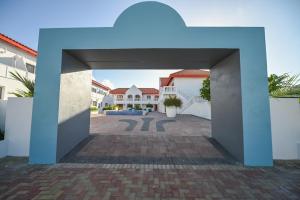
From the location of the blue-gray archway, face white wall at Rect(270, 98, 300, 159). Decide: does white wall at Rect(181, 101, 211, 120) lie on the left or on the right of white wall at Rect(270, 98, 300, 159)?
left

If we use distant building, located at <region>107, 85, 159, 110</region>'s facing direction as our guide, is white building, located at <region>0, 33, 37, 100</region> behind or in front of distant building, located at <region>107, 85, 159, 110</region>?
in front

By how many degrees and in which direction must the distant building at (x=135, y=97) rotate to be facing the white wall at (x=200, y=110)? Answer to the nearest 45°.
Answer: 0° — it already faces it

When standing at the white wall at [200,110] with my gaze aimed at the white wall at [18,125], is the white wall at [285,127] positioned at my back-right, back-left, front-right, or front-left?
front-left

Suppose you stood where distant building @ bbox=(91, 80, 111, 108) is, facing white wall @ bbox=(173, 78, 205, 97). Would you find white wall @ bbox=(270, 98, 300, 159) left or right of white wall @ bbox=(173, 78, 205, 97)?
right

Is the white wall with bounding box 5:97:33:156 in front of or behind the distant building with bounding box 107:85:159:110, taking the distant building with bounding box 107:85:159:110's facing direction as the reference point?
in front

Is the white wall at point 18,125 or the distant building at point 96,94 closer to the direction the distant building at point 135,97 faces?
the white wall

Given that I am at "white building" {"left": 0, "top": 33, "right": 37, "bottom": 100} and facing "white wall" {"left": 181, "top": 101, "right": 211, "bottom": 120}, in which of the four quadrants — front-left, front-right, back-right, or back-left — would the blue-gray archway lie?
front-right

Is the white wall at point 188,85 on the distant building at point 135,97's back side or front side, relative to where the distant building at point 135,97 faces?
on the front side

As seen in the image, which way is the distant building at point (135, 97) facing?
toward the camera

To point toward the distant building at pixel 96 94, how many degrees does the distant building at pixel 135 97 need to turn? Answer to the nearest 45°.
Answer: approximately 45° to its right

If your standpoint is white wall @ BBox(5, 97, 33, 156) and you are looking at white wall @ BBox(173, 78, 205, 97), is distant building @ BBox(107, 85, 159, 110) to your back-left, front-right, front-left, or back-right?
front-left

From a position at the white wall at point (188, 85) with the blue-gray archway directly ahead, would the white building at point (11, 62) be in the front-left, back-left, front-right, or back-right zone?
front-right

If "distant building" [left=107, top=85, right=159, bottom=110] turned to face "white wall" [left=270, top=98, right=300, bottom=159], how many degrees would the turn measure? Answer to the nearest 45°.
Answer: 0° — it already faces it

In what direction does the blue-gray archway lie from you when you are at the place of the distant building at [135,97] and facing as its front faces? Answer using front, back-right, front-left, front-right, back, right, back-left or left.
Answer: front
